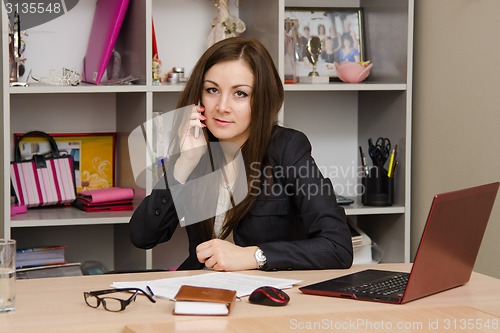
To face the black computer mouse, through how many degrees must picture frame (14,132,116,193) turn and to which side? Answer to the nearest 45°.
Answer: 0° — it already faces it

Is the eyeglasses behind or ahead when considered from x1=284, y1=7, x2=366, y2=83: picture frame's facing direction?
ahead

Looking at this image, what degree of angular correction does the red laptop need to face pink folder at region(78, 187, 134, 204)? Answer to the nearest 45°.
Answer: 0° — it already faces it

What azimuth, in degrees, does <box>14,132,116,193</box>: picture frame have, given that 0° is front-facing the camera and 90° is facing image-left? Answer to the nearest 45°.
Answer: approximately 0°

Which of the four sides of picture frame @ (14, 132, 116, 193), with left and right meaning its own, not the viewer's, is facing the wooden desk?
front

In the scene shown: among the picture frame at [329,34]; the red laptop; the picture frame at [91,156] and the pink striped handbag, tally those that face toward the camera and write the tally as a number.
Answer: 3

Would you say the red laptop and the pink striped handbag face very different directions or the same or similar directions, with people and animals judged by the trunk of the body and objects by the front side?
very different directions

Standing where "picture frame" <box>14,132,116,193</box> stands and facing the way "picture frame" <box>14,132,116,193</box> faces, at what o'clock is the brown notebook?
The brown notebook is roughly at 12 o'clock from the picture frame.

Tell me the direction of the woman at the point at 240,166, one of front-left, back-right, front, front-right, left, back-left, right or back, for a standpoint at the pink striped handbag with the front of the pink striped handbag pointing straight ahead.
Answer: front-left

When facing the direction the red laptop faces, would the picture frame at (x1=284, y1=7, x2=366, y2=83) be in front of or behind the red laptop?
in front

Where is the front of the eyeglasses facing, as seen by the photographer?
facing the viewer and to the left of the viewer

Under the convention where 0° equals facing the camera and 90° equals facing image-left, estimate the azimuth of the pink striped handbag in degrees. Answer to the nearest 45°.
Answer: approximately 0°

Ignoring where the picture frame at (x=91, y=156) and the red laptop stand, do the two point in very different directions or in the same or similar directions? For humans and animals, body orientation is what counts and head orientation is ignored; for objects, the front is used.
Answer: very different directions

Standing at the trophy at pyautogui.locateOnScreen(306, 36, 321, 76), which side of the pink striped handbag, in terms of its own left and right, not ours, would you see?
left

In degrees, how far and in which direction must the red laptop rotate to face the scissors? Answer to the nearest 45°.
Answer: approximately 45° to its right

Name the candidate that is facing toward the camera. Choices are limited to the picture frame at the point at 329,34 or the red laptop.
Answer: the picture frame
